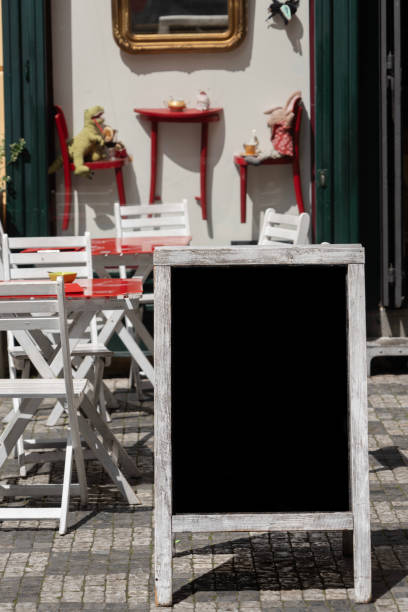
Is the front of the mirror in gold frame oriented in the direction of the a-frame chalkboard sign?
yes

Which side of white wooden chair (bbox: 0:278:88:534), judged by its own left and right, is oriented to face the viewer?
back

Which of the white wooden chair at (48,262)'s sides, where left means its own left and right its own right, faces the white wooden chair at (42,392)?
front

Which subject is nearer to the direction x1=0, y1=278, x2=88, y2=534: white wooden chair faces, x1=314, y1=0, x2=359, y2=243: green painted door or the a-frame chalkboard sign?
the green painted door

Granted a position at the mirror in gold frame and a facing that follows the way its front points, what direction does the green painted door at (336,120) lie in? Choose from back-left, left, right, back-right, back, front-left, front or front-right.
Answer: left

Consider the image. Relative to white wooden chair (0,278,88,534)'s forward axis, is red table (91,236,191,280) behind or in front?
in front

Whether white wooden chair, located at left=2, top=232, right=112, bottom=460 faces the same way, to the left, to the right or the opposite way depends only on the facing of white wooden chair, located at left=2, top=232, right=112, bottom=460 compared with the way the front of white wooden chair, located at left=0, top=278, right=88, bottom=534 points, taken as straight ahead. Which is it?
the opposite way
